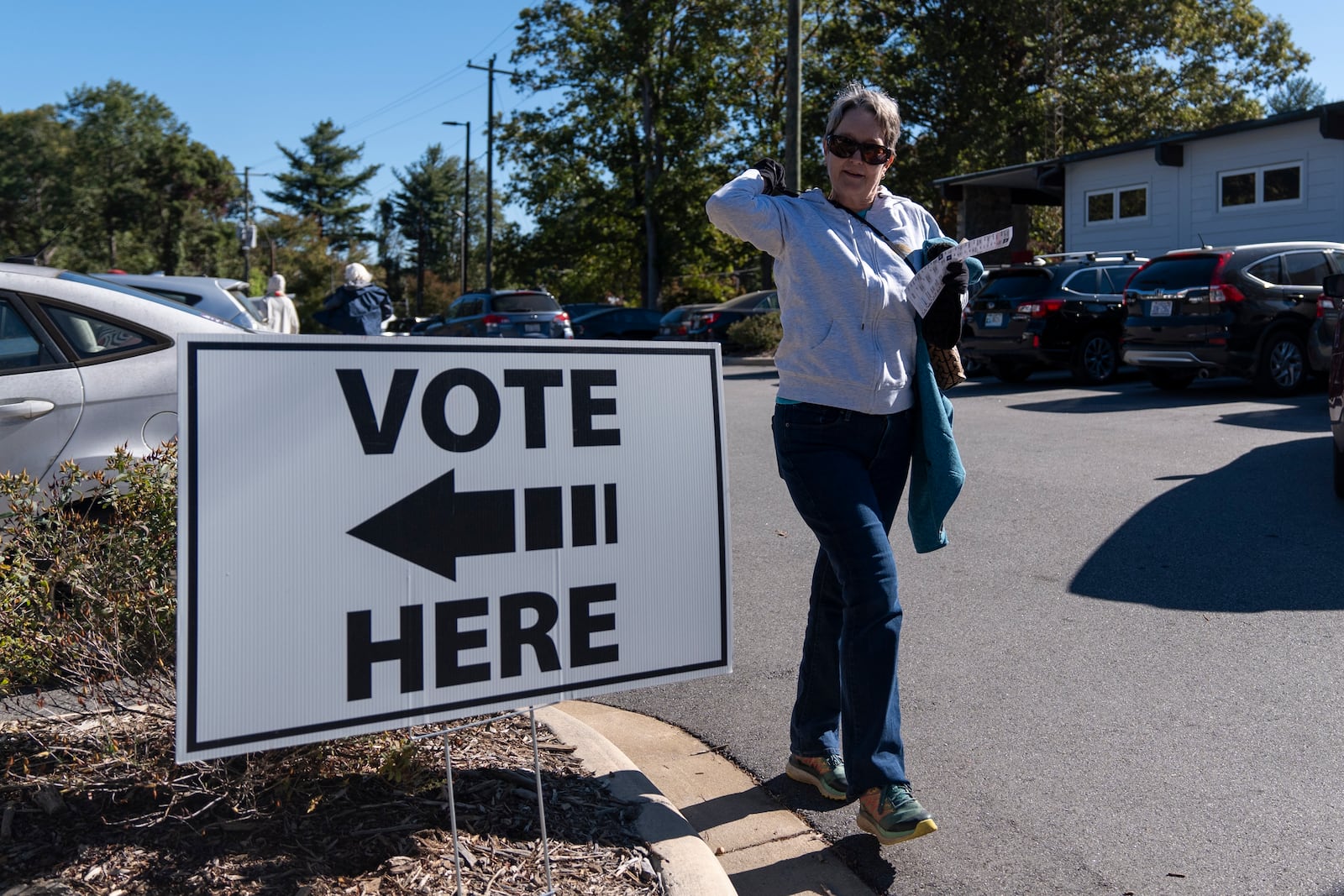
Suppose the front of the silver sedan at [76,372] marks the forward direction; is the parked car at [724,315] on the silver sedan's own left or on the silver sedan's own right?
on the silver sedan's own right

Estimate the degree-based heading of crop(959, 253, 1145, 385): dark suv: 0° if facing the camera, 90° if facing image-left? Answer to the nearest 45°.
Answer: approximately 225°

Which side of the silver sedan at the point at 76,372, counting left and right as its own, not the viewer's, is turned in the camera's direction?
left

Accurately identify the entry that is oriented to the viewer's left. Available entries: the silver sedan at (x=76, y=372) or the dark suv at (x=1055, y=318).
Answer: the silver sedan

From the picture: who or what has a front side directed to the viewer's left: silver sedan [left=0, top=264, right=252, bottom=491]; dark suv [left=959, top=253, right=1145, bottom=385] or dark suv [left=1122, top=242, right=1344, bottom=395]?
the silver sedan

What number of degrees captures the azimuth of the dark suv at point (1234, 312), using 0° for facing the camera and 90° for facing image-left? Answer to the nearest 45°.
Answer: approximately 225°

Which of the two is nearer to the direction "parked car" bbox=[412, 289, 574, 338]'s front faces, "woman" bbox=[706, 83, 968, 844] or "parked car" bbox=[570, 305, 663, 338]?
the parked car

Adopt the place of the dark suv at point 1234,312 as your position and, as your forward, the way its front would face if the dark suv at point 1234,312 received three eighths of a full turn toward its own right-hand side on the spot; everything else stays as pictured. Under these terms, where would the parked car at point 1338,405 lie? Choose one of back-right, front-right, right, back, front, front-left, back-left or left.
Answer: front

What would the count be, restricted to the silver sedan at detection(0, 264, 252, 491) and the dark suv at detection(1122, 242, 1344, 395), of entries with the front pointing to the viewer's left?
1

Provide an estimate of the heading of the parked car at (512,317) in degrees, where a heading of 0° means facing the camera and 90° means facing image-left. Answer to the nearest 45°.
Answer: approximately 135°

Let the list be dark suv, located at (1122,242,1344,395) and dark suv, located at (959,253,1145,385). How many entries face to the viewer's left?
0
